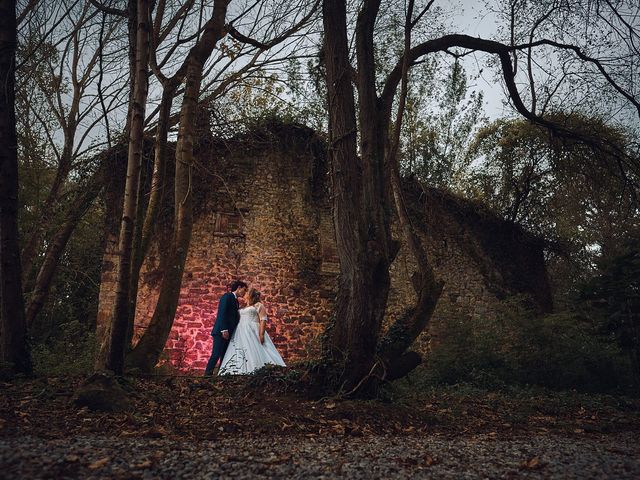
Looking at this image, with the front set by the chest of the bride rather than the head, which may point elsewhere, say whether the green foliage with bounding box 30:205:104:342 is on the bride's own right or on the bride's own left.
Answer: on the bride's own right

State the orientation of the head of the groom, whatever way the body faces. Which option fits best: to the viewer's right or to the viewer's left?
to the viewer's right

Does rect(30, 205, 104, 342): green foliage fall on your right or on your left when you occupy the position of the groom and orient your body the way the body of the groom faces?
on your left

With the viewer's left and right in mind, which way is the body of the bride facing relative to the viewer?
facing the viewer and to the left of the viewer

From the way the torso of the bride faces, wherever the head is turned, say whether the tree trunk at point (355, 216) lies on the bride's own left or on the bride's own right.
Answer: on the bride's own left

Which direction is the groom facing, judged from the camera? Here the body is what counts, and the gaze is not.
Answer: to the viewer's right

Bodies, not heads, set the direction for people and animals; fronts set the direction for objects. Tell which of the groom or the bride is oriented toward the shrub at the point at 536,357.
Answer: the groom

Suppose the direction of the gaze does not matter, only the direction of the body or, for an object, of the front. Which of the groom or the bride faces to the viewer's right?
the groom
